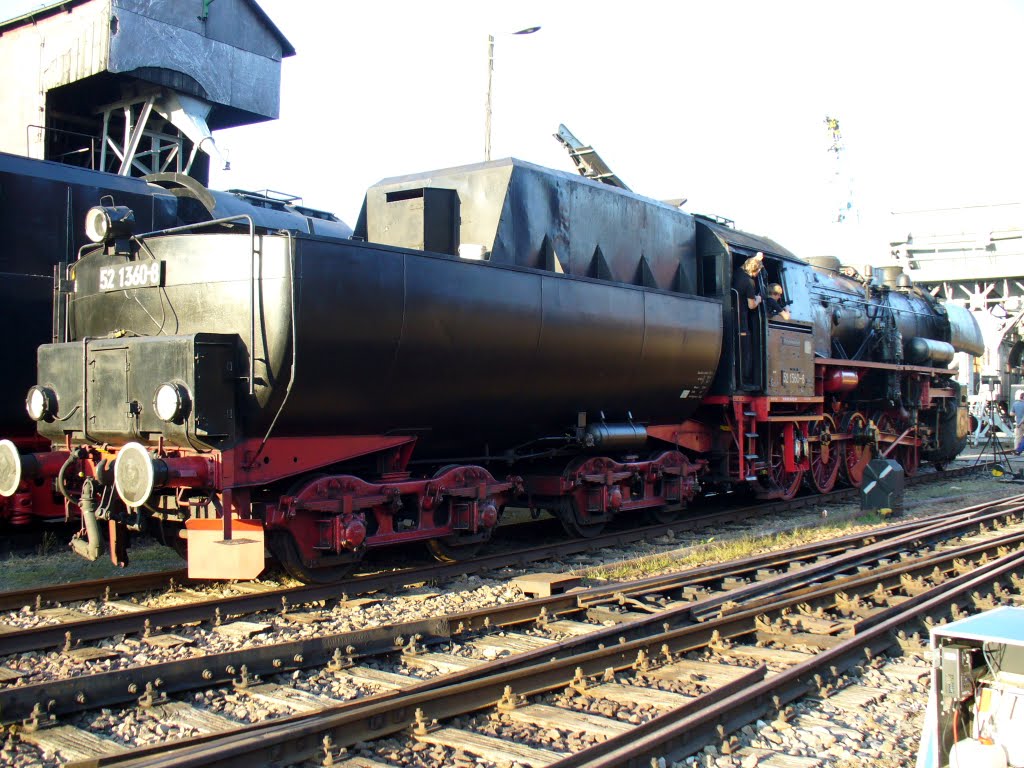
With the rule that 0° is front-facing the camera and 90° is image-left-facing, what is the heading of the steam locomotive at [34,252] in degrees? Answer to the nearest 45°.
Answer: approximately 225°

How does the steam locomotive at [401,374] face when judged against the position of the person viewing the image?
facing away from the viewer and to the right of the viewer

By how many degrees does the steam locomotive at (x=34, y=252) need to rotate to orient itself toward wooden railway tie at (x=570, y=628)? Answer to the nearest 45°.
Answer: approximately 90° to its right

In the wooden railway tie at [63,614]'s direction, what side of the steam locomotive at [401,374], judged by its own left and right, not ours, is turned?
back

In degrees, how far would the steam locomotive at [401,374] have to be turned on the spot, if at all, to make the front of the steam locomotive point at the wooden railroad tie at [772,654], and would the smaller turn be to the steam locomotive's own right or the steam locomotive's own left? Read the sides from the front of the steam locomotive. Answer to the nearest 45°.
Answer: approximately 90° to the steam locomotive's own right

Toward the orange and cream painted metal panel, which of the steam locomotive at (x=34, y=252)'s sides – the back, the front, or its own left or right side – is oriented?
right

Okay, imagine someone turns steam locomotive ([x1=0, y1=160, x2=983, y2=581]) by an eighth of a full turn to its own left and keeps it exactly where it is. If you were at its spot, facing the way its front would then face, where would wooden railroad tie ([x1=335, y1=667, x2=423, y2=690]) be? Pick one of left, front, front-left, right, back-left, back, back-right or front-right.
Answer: back

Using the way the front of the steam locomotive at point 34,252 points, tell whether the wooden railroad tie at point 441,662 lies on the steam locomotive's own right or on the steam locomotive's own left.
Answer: on the steam locomotive's own right

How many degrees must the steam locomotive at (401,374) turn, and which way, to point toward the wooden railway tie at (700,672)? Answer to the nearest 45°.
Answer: approximately 90° to its right

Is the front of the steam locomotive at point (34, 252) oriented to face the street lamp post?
yes
